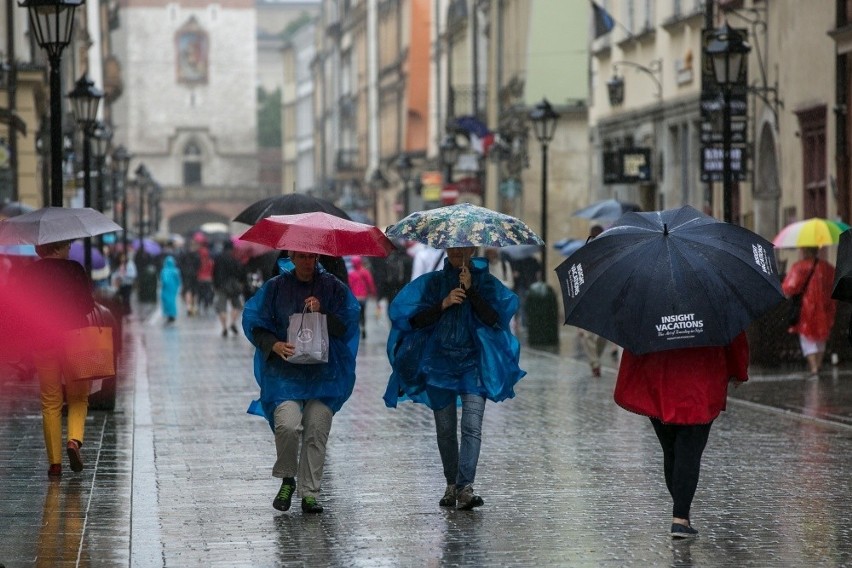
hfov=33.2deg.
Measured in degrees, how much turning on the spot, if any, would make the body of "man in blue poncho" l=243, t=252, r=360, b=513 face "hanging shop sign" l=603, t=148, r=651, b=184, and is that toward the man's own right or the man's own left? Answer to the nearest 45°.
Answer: approximately 180°

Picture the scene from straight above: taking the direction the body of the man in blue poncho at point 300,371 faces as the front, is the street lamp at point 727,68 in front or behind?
behind

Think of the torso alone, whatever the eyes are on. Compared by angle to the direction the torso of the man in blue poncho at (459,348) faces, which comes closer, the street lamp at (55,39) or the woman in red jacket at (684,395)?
the woman in red jacket

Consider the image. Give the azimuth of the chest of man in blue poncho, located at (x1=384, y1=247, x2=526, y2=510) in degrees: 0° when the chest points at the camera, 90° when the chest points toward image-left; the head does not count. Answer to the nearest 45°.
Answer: approximately 0°

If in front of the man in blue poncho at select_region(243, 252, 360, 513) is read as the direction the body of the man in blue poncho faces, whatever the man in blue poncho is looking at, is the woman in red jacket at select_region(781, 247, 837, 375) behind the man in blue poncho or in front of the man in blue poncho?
behind

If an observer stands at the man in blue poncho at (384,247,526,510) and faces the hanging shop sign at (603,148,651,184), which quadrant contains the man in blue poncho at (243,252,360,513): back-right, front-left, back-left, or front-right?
back-left
